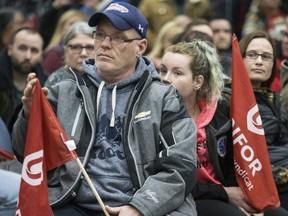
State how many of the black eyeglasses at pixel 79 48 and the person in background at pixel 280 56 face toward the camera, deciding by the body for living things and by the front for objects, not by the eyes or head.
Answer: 2

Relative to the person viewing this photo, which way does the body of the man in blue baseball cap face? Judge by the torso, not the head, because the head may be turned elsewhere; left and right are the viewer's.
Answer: facing the viewer and to the left of the viewer

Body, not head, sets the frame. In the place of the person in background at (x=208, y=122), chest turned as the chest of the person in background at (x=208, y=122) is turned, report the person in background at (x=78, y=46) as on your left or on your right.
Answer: on your right

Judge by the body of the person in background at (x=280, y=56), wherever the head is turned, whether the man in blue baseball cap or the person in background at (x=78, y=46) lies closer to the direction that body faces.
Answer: the man in blue baseball cap

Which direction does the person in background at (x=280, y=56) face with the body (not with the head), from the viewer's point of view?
toward the camera

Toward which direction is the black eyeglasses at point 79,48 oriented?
toward the camera

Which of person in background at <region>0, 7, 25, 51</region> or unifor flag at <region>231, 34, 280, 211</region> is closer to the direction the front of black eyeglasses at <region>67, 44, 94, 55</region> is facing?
the unifor flag

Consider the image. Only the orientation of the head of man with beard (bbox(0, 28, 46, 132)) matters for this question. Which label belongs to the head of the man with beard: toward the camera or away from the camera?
toward the camera

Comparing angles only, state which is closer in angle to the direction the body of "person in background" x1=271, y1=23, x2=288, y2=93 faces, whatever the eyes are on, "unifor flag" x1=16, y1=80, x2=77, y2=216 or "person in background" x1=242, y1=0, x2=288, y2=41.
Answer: the unifor flag

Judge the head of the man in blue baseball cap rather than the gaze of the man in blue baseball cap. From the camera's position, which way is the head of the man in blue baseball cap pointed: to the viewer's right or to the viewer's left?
to the viewer's left

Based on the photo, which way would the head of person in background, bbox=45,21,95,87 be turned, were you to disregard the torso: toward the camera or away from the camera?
toward the camera

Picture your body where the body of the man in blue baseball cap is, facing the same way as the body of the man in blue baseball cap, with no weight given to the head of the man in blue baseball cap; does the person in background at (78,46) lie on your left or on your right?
on your right
